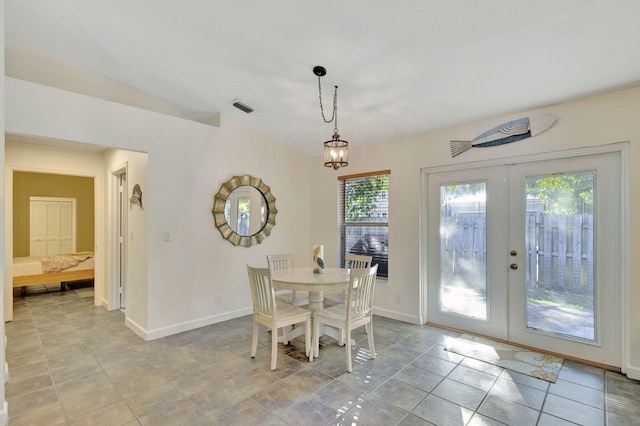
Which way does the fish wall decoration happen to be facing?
to the viewer's right

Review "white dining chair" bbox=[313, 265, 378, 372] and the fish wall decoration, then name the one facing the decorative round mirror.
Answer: the white dining chair

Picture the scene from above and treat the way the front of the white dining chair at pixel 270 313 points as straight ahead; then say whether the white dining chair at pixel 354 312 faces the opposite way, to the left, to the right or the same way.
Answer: to the left

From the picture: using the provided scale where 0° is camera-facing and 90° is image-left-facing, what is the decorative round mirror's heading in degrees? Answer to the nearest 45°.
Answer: approximately 315°

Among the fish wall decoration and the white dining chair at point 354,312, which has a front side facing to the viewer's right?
the fish wall decoration

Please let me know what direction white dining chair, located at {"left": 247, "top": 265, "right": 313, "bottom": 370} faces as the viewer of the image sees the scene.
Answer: facing away from the viewer and to the right of the viewer

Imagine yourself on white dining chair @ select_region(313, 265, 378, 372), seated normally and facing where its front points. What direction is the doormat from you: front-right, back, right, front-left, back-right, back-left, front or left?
back-right

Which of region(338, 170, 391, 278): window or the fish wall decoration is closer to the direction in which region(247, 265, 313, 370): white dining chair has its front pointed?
the window

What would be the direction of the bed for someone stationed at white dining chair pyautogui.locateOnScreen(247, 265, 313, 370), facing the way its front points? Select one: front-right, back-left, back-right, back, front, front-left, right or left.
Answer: left

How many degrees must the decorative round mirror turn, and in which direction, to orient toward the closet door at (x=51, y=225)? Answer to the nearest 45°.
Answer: approximately 180°

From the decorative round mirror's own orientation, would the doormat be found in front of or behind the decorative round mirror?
in front

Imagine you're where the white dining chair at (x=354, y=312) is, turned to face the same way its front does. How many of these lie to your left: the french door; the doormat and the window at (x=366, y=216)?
0
